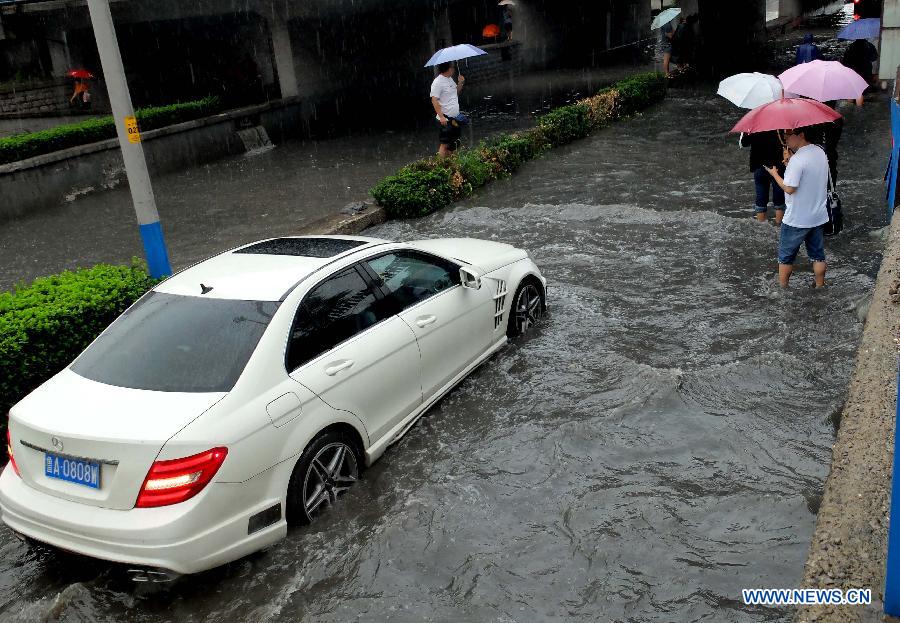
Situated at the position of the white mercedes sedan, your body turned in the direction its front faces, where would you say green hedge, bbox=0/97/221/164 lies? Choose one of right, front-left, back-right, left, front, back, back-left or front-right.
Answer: front-left

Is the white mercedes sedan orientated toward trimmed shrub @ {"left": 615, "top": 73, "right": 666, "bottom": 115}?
yes

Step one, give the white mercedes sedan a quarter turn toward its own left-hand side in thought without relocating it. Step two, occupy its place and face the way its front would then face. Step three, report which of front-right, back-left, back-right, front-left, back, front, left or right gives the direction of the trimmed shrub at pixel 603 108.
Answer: right

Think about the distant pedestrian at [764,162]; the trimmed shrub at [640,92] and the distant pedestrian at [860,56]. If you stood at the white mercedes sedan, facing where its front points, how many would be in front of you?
3

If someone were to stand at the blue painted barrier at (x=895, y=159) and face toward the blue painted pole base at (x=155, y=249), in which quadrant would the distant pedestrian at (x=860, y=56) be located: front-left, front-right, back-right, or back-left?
back-right

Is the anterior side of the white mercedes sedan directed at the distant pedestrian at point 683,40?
yes

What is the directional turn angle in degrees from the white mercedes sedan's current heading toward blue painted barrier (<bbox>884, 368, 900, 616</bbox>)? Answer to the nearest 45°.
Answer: approximately 90° to its right

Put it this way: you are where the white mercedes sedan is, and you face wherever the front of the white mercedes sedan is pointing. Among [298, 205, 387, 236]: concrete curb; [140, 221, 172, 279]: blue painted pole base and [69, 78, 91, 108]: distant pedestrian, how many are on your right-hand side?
0

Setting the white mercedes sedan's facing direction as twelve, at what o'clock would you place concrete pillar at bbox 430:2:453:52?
The concrete pillar is roughly at 11 o'clock from the white mercedes sedan.

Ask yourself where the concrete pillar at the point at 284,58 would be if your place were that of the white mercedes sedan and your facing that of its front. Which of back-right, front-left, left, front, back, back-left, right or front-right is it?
front-left

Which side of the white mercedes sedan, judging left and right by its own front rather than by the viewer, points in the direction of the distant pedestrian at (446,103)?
front

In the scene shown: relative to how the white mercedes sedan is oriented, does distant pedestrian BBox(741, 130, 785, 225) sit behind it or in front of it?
in front

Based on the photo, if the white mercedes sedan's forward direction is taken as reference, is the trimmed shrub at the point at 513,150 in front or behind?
in front

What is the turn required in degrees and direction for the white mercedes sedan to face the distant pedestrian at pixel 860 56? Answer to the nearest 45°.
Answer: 0° — it already faces them

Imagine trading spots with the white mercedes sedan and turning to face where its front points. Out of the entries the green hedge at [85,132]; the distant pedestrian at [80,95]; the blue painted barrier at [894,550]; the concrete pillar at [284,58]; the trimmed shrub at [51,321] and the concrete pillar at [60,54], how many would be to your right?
1

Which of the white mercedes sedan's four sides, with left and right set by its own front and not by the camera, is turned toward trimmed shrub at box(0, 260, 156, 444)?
left

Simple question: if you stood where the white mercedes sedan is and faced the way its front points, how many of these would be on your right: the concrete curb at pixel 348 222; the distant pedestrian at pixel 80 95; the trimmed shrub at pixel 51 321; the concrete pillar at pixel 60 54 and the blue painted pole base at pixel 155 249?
0

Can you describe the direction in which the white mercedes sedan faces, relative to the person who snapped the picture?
facing away from the viewer and to the right of the viewer

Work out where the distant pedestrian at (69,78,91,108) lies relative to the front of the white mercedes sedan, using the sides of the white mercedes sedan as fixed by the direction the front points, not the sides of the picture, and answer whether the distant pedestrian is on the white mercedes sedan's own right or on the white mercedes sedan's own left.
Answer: on the white mercedes sedan's own left
